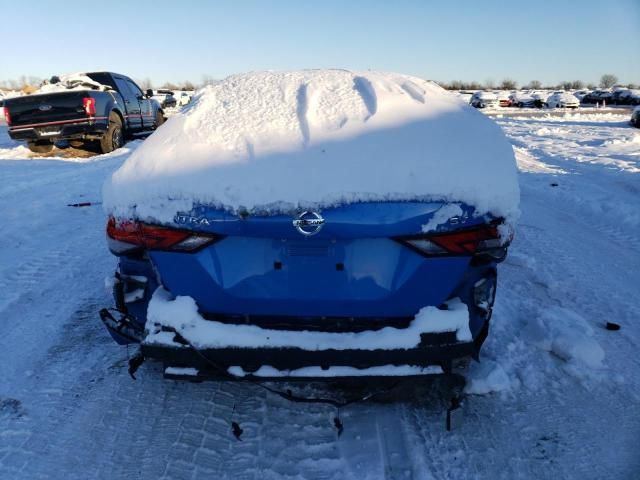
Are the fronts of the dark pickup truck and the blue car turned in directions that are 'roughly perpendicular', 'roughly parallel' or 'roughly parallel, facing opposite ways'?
roughly parallel

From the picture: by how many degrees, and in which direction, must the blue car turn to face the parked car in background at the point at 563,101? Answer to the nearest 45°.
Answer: approximately 45° to its right

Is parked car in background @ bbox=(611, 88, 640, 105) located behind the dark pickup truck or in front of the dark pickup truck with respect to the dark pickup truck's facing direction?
in front

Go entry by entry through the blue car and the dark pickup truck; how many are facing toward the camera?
0

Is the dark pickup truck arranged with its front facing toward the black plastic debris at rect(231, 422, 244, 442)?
no

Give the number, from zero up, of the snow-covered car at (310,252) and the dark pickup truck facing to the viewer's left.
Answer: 0

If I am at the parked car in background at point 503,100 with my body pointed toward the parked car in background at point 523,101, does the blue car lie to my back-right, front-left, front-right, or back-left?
back-right

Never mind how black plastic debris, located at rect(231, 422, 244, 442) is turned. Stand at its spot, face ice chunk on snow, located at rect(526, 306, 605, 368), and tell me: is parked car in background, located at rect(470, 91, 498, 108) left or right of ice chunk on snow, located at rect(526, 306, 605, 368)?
left

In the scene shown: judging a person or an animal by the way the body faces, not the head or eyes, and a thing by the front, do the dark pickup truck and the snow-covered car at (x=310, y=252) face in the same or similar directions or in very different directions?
same or similar directions

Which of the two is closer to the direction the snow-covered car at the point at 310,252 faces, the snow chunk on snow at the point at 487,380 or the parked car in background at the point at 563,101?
the parked car in background

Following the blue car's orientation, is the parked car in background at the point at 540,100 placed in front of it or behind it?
in front

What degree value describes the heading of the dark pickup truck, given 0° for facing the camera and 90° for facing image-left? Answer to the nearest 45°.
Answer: approximately 225°

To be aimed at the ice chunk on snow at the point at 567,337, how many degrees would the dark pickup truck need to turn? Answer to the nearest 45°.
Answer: approximately 135° to its right

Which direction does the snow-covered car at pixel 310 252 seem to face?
away from the camera

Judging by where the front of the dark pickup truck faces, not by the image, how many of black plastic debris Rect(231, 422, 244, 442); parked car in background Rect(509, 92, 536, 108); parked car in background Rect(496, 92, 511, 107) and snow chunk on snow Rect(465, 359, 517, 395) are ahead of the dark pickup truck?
2

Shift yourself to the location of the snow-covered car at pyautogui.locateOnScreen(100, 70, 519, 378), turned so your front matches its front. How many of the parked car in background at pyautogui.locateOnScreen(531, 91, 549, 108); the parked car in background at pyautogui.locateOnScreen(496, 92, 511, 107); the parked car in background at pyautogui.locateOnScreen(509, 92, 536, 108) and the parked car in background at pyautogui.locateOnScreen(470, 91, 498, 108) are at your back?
0

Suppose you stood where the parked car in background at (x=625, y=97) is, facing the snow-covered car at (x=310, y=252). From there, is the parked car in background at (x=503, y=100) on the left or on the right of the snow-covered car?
right

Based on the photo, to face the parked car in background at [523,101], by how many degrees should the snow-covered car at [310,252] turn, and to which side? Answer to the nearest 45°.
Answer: approximately 45° to its right

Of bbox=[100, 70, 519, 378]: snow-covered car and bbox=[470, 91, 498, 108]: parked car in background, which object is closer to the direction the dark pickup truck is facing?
the parked car in background

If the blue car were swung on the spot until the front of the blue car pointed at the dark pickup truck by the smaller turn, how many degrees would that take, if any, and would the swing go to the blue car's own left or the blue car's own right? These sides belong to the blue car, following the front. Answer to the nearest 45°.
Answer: approximately 45° to the blue car's own left
